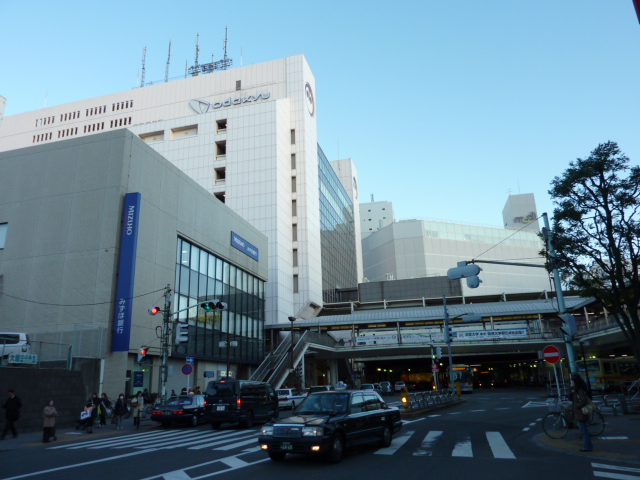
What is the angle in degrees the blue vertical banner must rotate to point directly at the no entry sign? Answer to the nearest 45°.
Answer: approximately 45° to its left

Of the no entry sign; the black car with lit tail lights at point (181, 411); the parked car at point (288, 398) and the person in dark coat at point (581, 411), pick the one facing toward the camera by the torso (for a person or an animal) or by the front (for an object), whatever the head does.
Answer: the no entry sign

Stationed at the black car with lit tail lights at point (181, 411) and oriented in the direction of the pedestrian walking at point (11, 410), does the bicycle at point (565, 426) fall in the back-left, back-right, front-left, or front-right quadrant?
back-left

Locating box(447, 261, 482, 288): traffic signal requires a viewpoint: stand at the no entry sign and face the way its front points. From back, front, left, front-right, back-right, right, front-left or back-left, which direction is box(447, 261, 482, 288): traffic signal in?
front-right

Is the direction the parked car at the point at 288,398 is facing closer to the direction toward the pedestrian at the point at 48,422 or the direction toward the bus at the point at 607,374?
the bus

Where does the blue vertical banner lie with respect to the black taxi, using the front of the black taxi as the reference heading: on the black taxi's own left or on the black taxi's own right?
on the black taxi's own right

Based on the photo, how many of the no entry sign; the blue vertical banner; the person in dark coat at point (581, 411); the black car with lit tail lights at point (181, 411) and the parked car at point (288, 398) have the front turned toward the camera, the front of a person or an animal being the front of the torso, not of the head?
2
